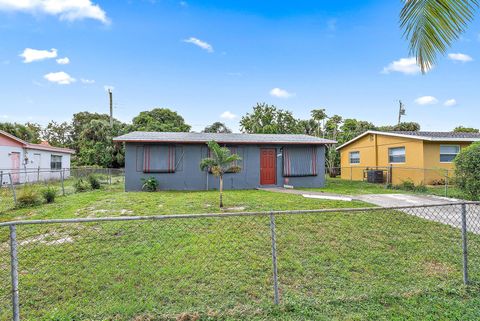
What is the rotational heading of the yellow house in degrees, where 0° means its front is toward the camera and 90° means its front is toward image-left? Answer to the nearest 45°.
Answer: approximately 315°

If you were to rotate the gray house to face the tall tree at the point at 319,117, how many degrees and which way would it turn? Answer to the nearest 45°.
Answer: approximately 135° to its left

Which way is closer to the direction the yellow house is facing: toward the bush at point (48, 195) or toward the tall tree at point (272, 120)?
the bush

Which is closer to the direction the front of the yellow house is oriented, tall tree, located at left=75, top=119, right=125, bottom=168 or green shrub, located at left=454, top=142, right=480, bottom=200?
the green shrub

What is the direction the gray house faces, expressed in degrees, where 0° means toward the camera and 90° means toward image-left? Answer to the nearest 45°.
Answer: approximately 0°

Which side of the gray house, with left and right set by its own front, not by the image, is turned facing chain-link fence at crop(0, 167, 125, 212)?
right

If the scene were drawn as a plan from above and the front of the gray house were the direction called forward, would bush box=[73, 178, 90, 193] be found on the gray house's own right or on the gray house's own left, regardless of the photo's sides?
on the gray house's own right

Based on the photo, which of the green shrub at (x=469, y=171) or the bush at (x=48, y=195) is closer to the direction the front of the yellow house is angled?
the green shrub

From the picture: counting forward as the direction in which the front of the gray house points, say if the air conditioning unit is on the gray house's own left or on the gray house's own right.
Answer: on the gray house's own left
